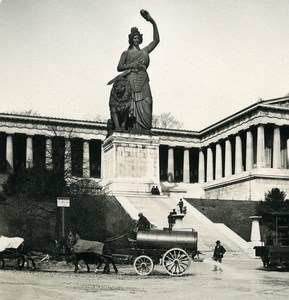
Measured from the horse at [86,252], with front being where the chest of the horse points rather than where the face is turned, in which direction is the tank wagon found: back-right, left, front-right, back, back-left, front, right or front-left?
back

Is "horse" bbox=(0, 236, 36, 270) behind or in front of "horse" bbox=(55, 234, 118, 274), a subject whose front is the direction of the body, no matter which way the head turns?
in front

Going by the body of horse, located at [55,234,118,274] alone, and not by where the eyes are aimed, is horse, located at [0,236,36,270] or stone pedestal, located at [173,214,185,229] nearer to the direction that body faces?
the horse

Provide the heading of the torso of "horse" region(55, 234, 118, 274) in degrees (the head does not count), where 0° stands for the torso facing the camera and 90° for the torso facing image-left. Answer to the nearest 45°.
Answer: approximately 90°

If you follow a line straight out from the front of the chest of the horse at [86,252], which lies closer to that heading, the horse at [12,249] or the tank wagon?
the horse

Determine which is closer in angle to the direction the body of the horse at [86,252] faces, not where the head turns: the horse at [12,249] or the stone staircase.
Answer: the horse
